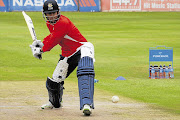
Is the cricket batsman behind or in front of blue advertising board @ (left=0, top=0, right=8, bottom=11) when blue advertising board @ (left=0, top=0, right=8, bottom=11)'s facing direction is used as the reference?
in front

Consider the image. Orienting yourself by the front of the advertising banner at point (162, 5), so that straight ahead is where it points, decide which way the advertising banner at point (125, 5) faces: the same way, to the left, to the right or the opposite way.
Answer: the same way

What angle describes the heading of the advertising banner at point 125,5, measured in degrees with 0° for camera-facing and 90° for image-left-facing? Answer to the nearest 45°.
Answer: approximately 0°

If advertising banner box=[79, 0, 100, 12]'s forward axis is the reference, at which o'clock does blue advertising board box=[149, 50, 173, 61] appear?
The blue advertising board is roughly at 12 o'clock from the advertising banner.

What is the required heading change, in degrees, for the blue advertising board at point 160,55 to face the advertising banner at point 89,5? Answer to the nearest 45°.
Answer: approximately 180°

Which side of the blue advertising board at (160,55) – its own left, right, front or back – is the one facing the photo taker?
front

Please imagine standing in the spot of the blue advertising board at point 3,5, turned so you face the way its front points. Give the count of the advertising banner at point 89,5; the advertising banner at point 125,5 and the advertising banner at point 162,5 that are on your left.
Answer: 3

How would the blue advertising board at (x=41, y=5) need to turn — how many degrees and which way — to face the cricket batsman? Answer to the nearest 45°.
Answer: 0° — it already faces them

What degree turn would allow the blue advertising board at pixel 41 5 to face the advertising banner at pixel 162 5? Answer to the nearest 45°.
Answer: approximately 90° to its left

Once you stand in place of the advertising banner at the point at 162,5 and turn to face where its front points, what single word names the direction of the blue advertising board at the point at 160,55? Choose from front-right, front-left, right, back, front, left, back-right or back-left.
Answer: front

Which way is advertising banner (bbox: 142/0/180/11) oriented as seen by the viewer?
toward the camera

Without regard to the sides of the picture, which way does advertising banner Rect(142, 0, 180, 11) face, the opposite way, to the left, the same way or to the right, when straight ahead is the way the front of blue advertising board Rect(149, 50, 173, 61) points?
the same way
